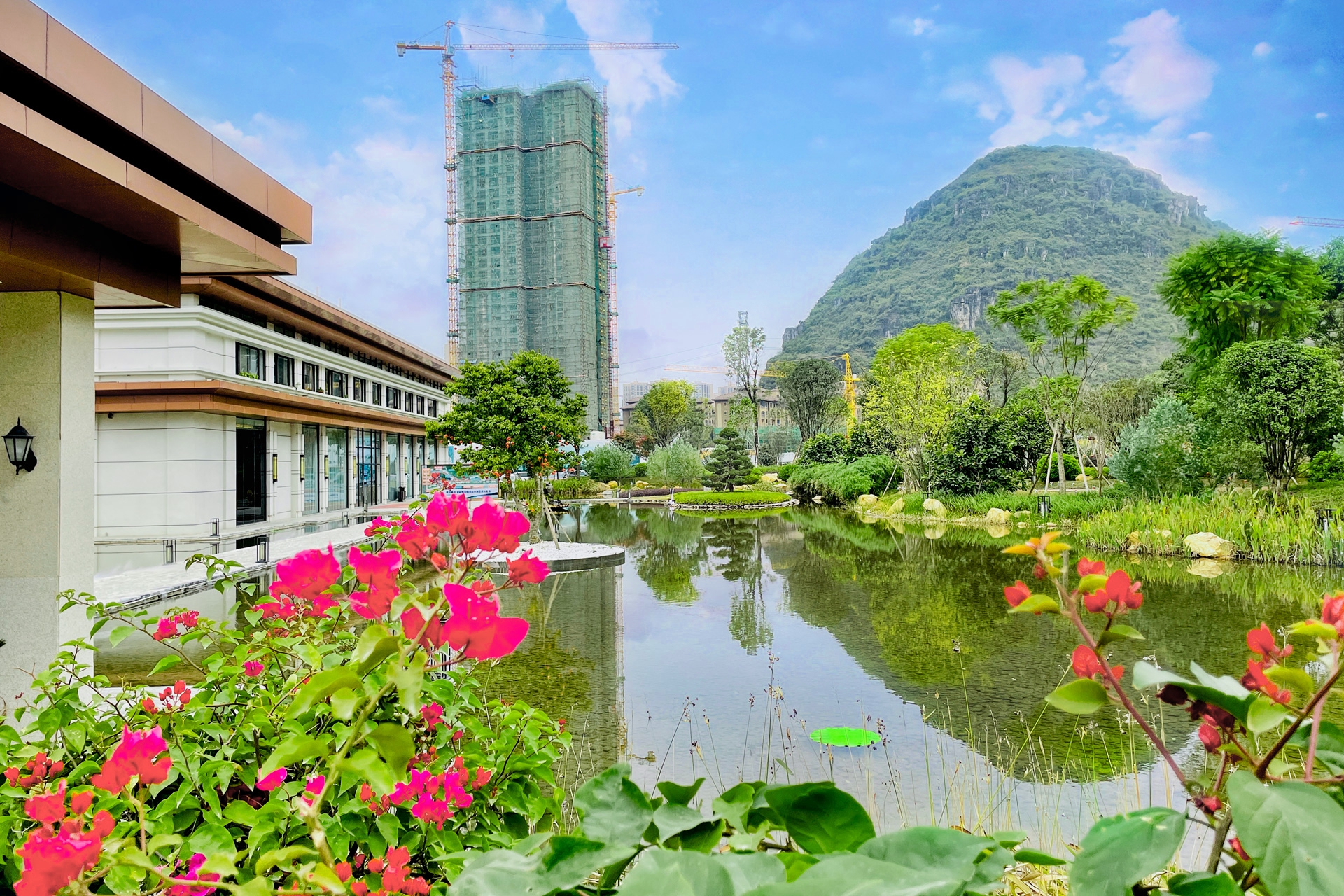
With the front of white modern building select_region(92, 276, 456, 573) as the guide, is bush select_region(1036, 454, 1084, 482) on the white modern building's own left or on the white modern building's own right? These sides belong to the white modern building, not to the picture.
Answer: on the white modern building's own left

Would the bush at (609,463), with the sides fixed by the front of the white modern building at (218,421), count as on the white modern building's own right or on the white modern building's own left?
on the white modern building's own left

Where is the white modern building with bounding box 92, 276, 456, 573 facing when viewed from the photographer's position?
facing the viewer and to the right of the viewer

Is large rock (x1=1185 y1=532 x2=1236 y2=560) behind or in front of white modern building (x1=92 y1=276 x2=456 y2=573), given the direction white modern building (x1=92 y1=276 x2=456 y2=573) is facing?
in front

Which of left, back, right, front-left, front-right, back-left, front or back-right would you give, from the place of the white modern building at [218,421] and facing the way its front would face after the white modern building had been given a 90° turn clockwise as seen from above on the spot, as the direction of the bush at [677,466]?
back

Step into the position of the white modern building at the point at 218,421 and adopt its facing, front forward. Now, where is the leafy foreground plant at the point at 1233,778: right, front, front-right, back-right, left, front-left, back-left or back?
front-right

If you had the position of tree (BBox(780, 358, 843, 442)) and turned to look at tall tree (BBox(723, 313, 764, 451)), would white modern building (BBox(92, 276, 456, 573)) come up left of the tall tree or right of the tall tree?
left

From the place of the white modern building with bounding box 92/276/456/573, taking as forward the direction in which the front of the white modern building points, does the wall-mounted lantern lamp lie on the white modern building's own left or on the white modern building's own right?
on the white modern building's own right

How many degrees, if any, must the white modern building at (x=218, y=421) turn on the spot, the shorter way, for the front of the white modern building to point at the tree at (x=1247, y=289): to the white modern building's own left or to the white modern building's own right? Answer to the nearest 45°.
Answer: approximately 45° to the white modern building's own left

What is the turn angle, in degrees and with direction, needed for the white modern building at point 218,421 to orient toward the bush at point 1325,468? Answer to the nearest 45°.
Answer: approximately 45° to its left
